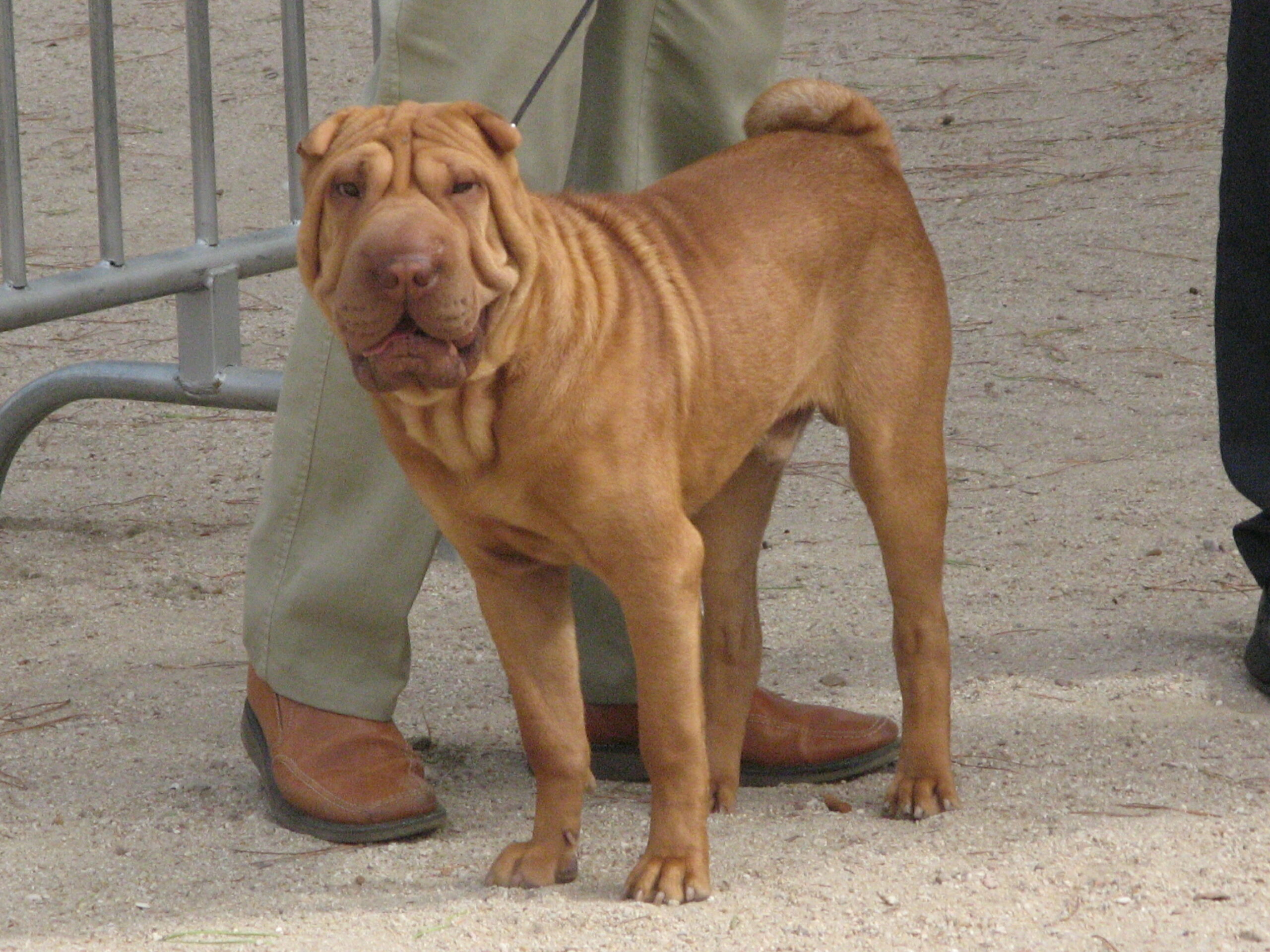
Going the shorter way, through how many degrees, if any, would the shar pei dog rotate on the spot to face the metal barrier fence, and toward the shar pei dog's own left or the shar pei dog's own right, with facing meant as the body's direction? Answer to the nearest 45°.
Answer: approximately 90° to the shar pei dog's own right

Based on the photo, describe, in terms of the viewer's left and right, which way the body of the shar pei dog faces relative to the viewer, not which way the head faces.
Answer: facing the viewer and to the left of the viewer
